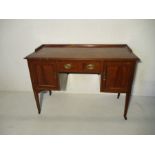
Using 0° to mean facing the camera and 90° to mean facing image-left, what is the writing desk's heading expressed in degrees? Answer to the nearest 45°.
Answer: approximately 0°
